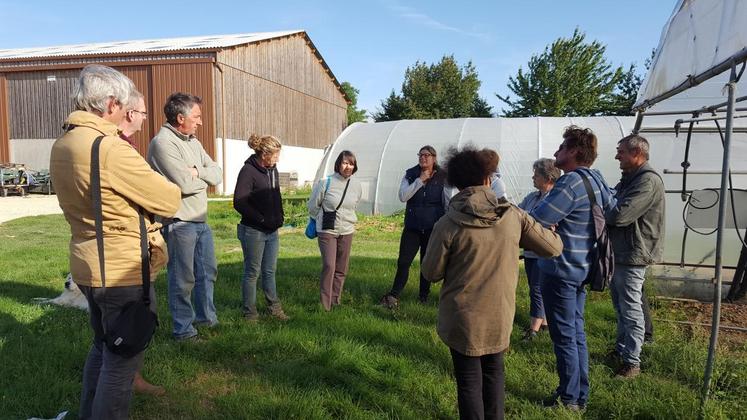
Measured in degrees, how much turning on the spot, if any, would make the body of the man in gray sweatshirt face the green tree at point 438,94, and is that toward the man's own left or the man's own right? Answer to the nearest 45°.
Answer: approximately 90° to the man's own left

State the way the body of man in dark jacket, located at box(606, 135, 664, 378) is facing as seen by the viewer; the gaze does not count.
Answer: to the viewer's left

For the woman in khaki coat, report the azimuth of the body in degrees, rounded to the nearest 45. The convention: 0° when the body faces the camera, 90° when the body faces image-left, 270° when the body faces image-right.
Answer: approximately 180°

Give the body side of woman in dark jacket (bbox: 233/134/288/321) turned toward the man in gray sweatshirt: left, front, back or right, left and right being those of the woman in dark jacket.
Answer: right

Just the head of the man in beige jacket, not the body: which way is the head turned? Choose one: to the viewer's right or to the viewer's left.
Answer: to the viewer's right

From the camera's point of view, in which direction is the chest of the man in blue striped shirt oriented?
to the viewer's left

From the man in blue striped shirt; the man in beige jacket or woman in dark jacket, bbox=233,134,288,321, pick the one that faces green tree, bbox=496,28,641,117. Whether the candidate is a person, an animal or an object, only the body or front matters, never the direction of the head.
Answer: the man in beige jacket

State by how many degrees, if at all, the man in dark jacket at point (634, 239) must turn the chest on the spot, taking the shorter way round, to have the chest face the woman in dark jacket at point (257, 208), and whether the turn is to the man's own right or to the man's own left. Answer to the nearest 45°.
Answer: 0° — they already face them

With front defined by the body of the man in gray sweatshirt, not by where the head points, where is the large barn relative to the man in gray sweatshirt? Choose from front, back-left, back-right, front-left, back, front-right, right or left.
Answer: back-left

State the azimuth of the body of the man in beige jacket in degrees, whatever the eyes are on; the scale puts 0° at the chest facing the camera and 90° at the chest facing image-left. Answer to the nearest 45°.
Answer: approximately 225°

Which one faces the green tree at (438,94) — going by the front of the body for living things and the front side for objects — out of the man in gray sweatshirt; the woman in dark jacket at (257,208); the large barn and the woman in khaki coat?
the woman in khaki coat

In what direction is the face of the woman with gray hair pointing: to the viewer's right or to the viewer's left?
to the viewer's left

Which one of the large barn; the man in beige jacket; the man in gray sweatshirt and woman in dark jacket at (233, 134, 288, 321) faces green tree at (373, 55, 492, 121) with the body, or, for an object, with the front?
the man in beige jacket
